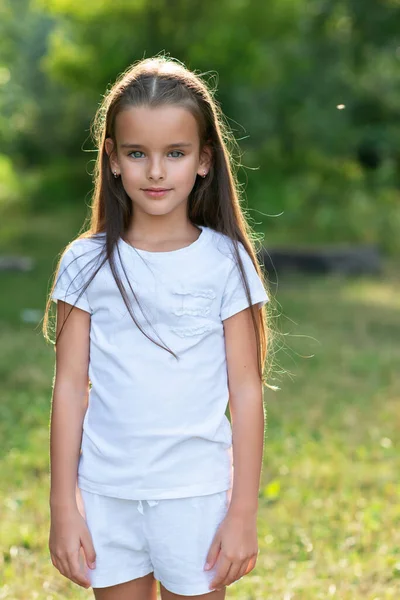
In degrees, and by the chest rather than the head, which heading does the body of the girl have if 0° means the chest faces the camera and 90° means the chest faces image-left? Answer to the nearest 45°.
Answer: approximately 0°
